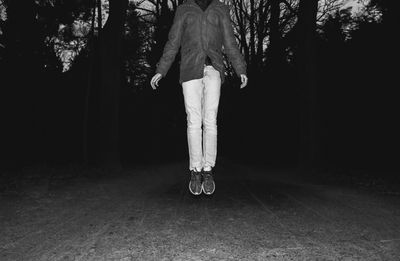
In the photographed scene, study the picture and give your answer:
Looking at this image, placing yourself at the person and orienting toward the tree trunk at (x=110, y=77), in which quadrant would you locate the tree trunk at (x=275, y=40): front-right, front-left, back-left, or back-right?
front-right

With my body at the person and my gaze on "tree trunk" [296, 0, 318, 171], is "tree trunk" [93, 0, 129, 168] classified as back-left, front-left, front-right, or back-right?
front-left

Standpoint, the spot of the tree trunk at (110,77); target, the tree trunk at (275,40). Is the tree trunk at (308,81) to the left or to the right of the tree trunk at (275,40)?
right

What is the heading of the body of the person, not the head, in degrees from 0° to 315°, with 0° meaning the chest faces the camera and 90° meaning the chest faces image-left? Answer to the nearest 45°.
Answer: approximately 0°

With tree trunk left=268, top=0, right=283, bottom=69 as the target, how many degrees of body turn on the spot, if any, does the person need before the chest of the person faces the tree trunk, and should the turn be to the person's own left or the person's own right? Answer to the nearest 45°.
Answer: approximately 180°

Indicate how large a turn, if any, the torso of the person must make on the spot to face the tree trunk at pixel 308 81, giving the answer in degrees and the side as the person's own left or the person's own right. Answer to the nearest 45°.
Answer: approximately 135° to the person's own left

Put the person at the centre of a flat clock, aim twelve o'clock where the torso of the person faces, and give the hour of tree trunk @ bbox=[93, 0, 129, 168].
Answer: The tree trunk is roughly at 5 o'clock from the person.
